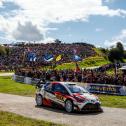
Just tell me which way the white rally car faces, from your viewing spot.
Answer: facing the viewer and to the right of the viewer

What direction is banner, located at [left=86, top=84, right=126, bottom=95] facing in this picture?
toward the camera

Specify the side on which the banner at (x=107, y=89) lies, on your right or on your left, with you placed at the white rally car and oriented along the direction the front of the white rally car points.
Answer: on your left

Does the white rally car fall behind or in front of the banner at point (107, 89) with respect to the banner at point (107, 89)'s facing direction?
in front

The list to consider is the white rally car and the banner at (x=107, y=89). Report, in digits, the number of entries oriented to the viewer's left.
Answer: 0
